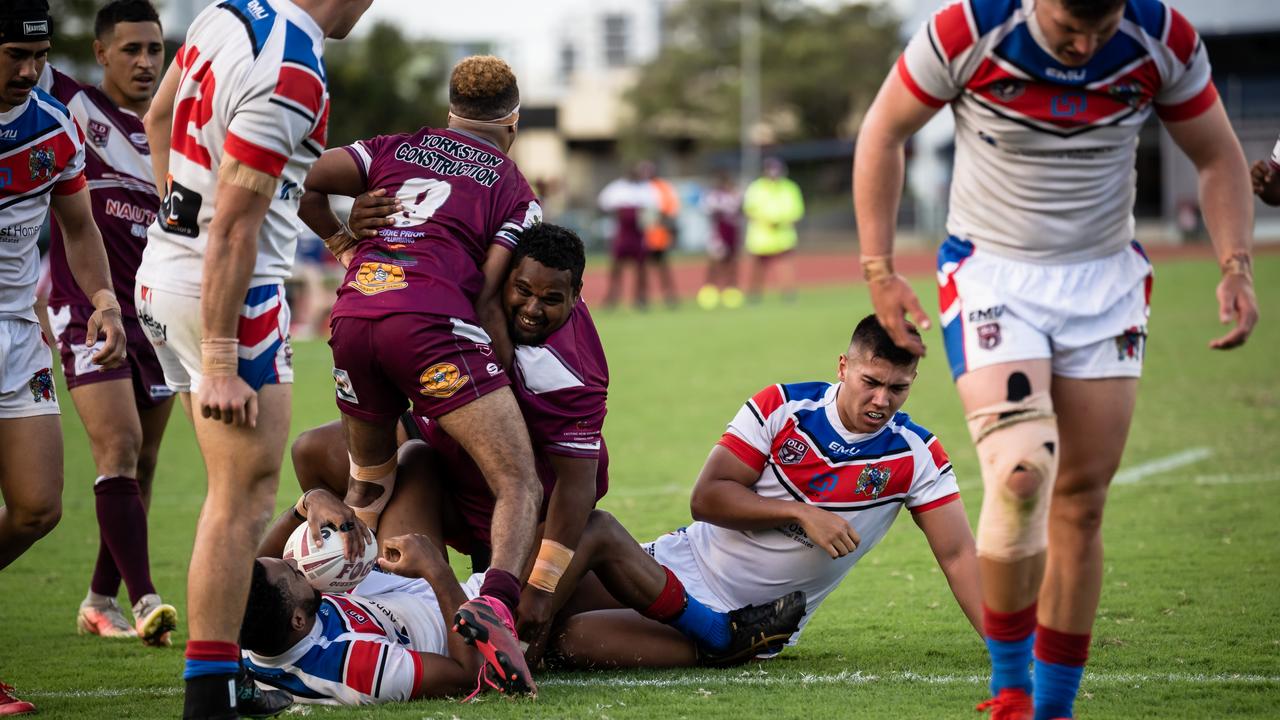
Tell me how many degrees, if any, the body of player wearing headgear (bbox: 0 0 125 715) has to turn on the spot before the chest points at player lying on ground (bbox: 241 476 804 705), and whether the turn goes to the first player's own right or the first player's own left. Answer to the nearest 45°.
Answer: approximately 45° to the first player's own left

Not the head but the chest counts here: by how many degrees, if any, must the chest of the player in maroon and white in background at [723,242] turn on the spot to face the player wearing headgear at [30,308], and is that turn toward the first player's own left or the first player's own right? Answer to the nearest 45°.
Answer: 0° — they already face them

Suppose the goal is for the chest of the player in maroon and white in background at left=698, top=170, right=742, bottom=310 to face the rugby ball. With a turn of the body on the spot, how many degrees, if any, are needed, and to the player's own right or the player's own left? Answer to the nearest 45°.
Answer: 0° — they already face it

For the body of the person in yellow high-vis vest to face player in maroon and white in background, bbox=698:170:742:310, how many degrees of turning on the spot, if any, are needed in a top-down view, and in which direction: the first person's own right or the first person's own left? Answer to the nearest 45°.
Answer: approximately 90° to the first person's own right

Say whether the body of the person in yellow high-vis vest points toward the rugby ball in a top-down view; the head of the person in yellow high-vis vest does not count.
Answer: yes

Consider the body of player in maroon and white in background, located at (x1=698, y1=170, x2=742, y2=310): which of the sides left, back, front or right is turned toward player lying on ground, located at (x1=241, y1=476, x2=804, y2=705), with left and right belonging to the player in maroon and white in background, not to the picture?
front

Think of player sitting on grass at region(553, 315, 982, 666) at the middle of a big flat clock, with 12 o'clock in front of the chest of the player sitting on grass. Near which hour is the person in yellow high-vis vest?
The person in yellow high-vis vest is roughly at 6 o'clock from the player sitting on grass.

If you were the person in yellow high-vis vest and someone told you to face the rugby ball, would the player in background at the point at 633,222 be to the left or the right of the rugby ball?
right

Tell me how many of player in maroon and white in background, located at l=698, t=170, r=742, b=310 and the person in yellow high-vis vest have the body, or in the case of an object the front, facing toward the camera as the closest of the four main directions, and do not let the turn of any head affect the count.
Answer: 2

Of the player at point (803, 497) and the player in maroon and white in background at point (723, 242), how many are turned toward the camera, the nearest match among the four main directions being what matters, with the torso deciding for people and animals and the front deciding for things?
2

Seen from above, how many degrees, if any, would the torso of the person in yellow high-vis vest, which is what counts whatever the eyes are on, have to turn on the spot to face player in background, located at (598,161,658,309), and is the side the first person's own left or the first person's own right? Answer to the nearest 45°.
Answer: approximately 45° to the first person's own right

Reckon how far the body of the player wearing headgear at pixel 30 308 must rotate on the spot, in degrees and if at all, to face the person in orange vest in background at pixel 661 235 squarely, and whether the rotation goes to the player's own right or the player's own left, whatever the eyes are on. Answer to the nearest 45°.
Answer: approximately 135° to the player's own left
